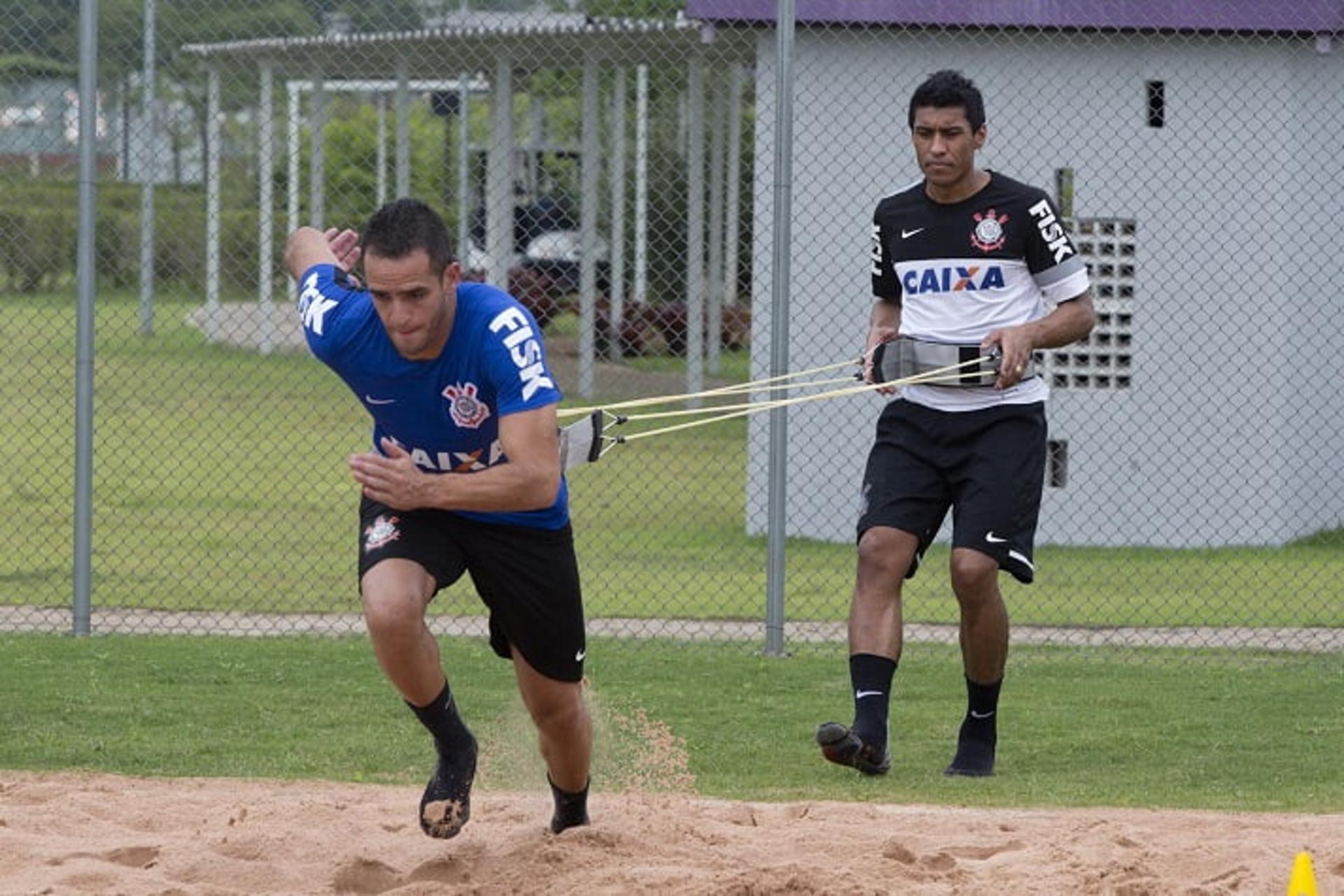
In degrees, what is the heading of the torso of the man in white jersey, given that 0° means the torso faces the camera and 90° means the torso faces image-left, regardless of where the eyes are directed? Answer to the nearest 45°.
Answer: approximately 45°

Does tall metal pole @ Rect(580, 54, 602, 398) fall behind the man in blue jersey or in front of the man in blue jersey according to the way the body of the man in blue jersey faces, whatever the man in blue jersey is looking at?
behind

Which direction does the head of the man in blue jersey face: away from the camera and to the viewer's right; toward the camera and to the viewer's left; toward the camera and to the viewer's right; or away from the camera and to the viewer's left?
toward the camera and to the viewer's left

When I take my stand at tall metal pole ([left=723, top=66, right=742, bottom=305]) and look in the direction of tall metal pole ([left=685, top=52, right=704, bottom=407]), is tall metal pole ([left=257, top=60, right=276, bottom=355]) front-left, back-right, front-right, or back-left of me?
front-right

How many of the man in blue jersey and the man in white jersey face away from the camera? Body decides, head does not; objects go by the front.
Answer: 0

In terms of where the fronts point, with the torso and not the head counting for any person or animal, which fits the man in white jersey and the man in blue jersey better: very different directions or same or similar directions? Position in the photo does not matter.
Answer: same or similar directions

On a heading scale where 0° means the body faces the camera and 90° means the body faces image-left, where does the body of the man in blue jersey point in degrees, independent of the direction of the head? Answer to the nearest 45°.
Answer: approximately 45°

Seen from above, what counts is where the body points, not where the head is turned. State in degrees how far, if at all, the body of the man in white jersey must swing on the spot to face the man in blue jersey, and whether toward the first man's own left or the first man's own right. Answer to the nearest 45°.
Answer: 0° — they already face them

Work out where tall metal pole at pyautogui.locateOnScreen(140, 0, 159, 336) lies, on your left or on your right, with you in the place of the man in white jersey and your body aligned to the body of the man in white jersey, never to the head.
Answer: on your right

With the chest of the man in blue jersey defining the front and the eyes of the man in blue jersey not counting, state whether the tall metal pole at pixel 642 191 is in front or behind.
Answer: behind

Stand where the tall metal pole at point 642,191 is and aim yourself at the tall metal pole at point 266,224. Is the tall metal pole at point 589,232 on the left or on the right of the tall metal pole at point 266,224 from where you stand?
left

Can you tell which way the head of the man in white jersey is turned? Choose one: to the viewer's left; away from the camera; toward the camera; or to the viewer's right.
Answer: toward the camera
